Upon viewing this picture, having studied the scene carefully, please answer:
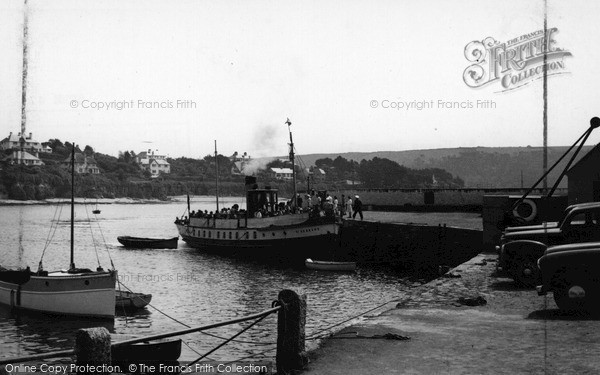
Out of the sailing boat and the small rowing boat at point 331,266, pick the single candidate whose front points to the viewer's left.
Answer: the small rowing boat

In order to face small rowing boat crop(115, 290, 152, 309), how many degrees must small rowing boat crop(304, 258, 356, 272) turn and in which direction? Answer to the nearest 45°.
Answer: approximately 45° to its left

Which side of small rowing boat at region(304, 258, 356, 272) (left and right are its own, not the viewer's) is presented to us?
left

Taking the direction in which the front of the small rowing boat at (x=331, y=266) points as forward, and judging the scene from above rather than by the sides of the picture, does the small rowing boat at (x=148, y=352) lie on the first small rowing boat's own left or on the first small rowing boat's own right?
on the first small rowing boat's own left
